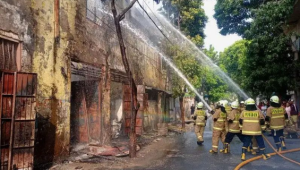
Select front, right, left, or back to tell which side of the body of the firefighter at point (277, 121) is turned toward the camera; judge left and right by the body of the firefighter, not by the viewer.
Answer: back

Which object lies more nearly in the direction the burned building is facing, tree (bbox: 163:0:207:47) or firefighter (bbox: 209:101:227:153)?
the firefighter

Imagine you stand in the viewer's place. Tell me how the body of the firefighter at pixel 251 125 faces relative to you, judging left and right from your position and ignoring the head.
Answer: facing away from the viewer

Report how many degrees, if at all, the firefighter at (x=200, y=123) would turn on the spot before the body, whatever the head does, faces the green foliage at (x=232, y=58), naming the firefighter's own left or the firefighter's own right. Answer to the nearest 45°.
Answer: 0° — they already face it

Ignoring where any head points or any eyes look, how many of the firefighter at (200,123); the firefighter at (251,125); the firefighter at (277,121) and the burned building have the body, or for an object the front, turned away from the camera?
3

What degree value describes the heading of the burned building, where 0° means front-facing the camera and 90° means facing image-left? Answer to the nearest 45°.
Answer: approximately 315°

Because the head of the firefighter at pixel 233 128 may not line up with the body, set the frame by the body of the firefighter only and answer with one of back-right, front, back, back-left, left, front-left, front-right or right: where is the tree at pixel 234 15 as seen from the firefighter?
front-right

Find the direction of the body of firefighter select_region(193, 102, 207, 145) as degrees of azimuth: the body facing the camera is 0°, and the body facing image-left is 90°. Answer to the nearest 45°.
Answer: approximately 180°

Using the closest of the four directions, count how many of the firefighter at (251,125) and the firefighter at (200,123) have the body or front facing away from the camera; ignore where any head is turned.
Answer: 2

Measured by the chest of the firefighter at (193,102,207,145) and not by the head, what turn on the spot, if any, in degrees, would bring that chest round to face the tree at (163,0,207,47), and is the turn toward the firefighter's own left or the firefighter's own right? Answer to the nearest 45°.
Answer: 0° — they already face it

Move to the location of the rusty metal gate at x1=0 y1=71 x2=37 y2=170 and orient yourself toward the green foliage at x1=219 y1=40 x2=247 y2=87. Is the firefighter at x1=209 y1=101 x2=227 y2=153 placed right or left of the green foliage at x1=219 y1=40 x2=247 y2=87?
right

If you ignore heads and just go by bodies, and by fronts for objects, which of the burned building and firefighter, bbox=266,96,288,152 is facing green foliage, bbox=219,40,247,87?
the firefighter

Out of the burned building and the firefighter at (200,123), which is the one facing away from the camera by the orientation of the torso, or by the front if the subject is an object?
the firefighter

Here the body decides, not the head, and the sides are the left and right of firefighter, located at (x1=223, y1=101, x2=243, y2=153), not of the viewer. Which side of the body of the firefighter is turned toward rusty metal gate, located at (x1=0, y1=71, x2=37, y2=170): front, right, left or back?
left

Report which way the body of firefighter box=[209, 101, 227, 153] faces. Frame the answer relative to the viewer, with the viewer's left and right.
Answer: facing away from the viewer and to the left of the viewer
